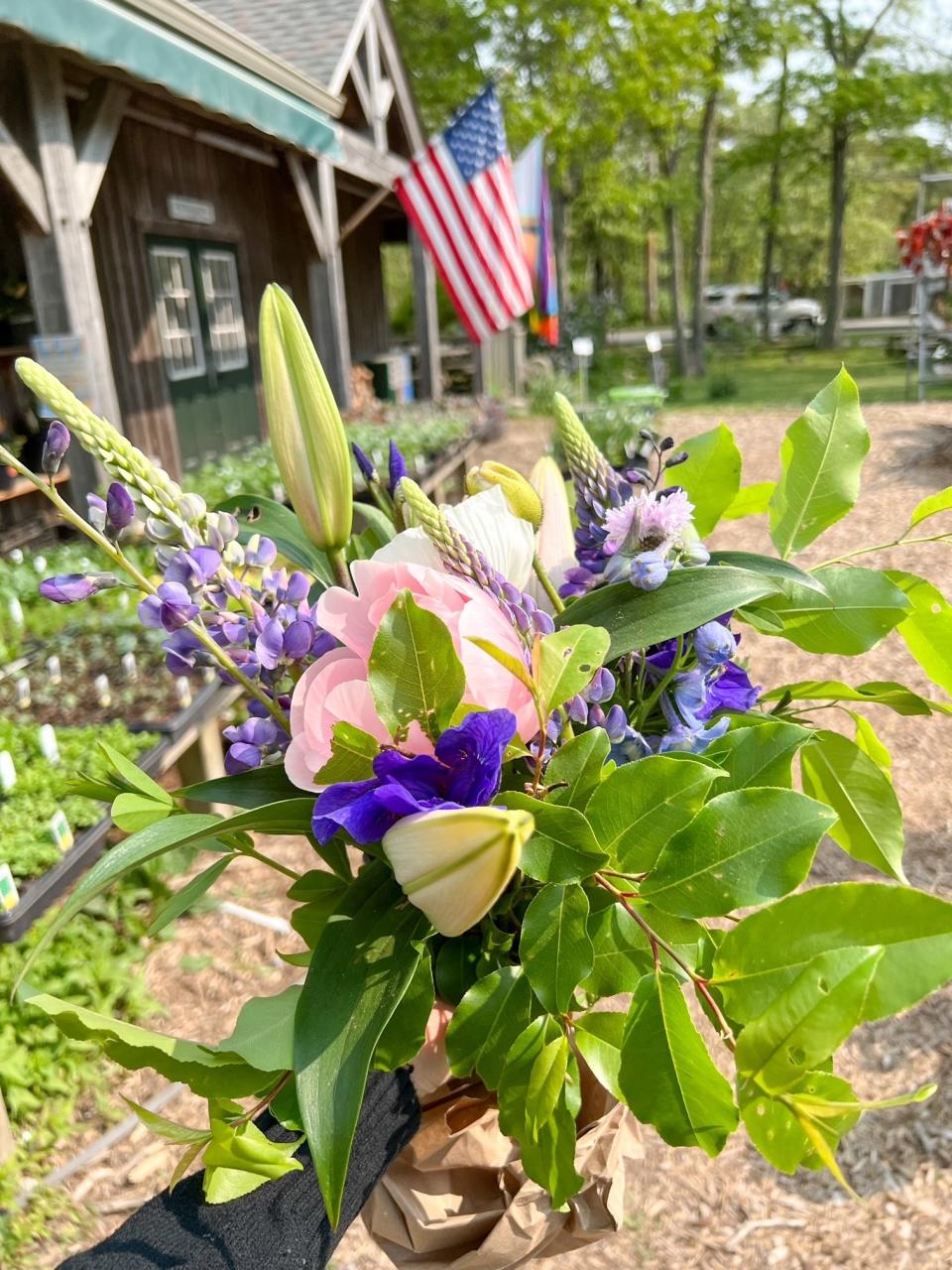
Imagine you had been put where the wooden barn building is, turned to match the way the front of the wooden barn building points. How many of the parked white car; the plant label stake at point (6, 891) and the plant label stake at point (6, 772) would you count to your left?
1

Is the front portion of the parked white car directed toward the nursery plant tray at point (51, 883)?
no

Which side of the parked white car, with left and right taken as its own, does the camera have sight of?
right

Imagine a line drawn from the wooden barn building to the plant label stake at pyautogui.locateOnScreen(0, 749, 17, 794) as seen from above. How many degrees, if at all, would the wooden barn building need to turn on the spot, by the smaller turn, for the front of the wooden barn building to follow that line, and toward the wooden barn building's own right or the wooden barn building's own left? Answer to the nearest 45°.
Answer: approximately 45° to the wooden barn building's own right

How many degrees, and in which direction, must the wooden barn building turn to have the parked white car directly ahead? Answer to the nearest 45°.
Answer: approximately 90° to its left

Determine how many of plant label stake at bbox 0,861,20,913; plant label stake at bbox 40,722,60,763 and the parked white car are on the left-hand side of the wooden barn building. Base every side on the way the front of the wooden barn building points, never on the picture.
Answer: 1

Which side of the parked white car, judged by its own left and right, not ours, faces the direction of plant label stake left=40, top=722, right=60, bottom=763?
right

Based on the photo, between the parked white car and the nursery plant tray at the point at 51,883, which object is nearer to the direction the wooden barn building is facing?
the nursery plant tray

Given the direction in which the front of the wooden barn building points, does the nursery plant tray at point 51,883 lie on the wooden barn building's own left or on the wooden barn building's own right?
on the wooden barn building's own right

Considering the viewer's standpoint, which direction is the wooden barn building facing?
facing the viewer and to the right of the viewer

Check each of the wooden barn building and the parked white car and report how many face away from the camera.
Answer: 0

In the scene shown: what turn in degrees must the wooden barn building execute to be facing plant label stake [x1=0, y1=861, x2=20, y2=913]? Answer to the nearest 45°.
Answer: approximately 45° to its right

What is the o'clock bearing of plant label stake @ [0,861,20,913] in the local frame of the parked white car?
The plant label stake is roughly at 3 o'clock from the parked white car.
